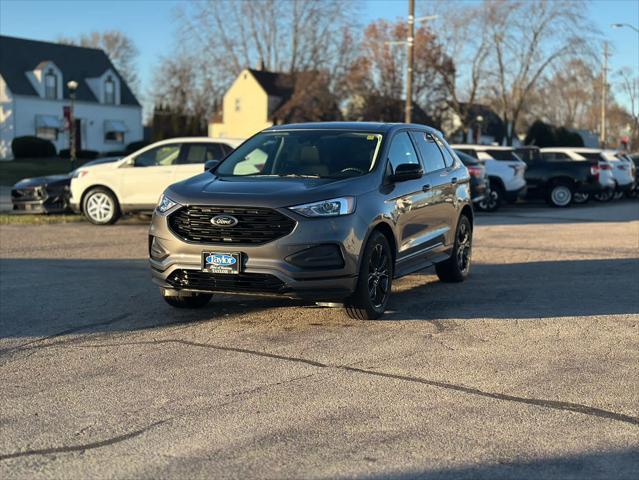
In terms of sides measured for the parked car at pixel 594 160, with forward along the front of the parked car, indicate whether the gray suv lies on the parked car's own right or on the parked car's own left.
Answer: on the parked car's own left

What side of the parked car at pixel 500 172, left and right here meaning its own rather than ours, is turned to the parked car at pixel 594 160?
right

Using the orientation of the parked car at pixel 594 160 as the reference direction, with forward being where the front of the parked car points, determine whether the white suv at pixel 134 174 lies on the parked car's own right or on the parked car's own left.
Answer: on the parked car's own left

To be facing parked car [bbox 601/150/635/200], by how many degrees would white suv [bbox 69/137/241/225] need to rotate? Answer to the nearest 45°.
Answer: approximately 135° to its right

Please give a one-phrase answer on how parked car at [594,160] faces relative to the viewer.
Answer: facing away from the viewer and to the left of the viewer

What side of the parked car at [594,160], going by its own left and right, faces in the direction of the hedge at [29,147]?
front

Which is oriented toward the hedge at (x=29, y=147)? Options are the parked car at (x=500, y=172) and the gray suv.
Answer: the parked car

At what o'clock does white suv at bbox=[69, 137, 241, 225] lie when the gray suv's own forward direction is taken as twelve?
The white suv is roughly at 4 o'clock from the gray suv.

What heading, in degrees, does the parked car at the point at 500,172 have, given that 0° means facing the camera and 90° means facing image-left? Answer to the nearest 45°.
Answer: approximately 135°

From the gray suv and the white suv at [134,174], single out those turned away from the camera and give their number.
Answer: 0

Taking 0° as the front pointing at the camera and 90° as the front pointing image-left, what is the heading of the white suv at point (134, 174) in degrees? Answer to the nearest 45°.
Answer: approximately 90°

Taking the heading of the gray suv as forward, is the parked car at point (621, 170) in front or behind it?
behind

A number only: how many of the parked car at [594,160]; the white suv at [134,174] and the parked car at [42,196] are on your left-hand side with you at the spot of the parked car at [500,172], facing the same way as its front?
2

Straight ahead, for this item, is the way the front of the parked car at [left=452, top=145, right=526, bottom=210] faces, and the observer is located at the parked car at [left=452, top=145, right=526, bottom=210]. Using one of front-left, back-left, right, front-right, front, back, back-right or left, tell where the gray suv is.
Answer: back-left
